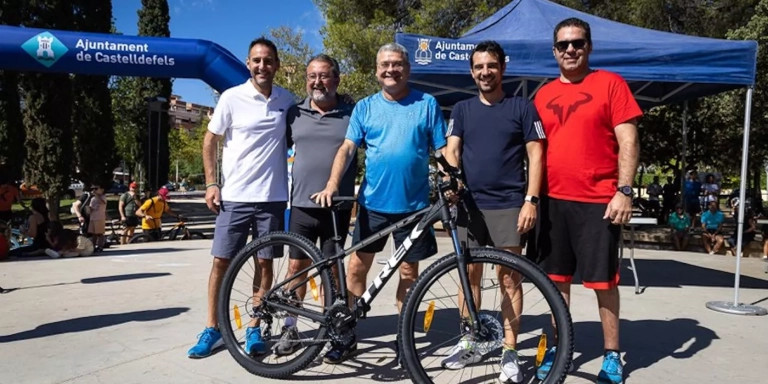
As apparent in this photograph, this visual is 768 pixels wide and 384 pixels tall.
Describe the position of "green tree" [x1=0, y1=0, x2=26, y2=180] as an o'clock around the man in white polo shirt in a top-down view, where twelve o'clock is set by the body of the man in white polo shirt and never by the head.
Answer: The green tree is roughly at 5 o'clock from the man in white polo shirt.

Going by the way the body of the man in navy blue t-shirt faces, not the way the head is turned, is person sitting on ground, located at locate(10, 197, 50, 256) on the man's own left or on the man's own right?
on the man's own right

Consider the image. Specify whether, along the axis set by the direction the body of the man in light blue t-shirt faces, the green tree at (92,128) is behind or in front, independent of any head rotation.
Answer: behind

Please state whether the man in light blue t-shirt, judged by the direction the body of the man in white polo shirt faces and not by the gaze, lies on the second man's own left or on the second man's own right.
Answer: on the second man's own left

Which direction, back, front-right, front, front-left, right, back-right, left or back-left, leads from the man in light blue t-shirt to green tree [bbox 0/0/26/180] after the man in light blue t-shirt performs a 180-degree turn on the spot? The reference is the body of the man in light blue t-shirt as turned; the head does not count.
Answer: front-left
